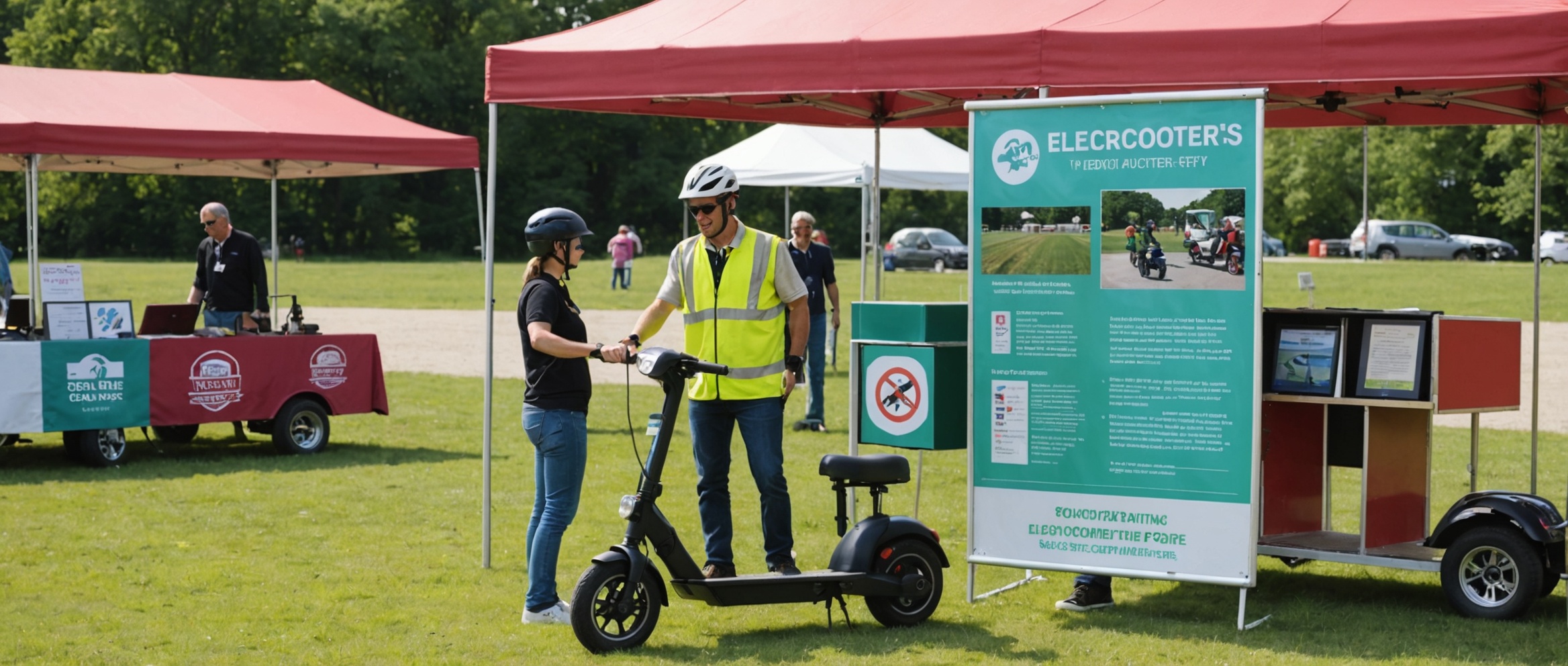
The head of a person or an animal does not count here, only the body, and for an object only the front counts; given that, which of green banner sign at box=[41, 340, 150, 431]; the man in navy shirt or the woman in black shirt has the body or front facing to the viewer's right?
the woman in black shirt

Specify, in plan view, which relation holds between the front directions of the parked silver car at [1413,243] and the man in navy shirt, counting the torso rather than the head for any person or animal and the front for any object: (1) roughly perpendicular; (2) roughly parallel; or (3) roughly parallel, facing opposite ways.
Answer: roughly perpendicular

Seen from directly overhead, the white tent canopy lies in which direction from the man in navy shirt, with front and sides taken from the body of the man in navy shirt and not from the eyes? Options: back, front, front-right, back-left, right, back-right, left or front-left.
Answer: back-right

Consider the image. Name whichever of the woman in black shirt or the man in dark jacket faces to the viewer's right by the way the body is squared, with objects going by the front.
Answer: the woman in black shirt

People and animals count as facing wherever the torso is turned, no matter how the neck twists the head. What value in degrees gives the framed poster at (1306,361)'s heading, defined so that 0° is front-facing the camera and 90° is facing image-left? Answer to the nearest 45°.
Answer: approximately 0°

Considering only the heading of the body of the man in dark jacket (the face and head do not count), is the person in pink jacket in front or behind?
behind

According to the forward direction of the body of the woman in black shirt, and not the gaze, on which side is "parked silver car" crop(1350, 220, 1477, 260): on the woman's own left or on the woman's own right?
on the woman's own left

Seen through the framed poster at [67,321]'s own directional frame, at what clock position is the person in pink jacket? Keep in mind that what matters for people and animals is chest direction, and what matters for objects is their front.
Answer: The person in pink jacket is roughly at 7 o'clock from the framed poster.

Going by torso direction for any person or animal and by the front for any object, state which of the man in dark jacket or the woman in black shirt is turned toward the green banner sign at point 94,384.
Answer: the man in dark jacket

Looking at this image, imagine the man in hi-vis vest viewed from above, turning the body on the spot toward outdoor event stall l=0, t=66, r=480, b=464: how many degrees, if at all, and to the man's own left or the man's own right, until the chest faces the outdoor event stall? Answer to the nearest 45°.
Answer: approximately 90° to the man's own right
